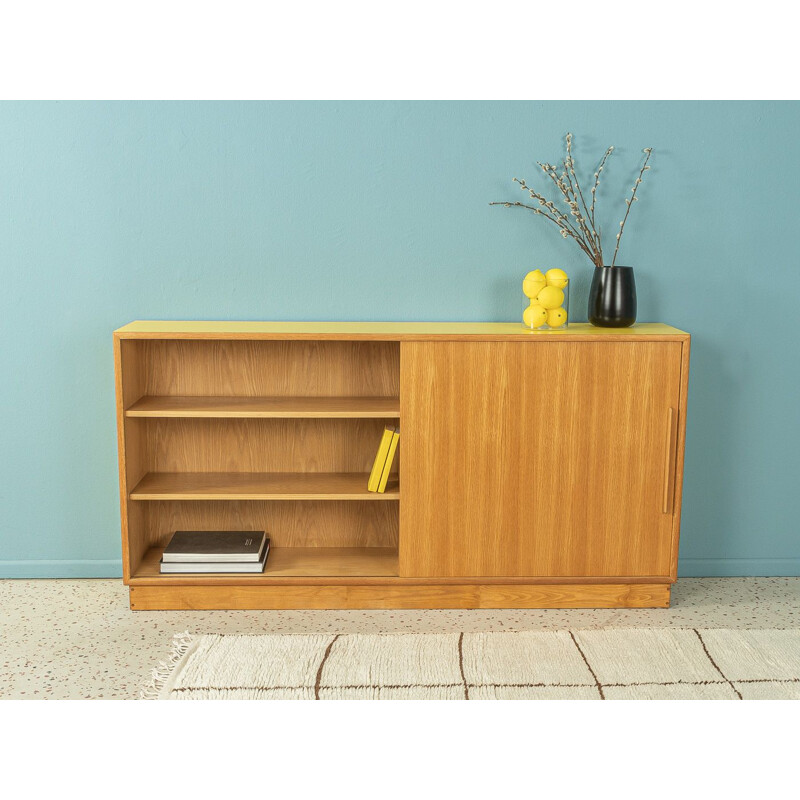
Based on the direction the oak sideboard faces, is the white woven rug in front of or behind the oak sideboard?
in front

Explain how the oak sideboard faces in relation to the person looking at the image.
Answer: facing the viewer
